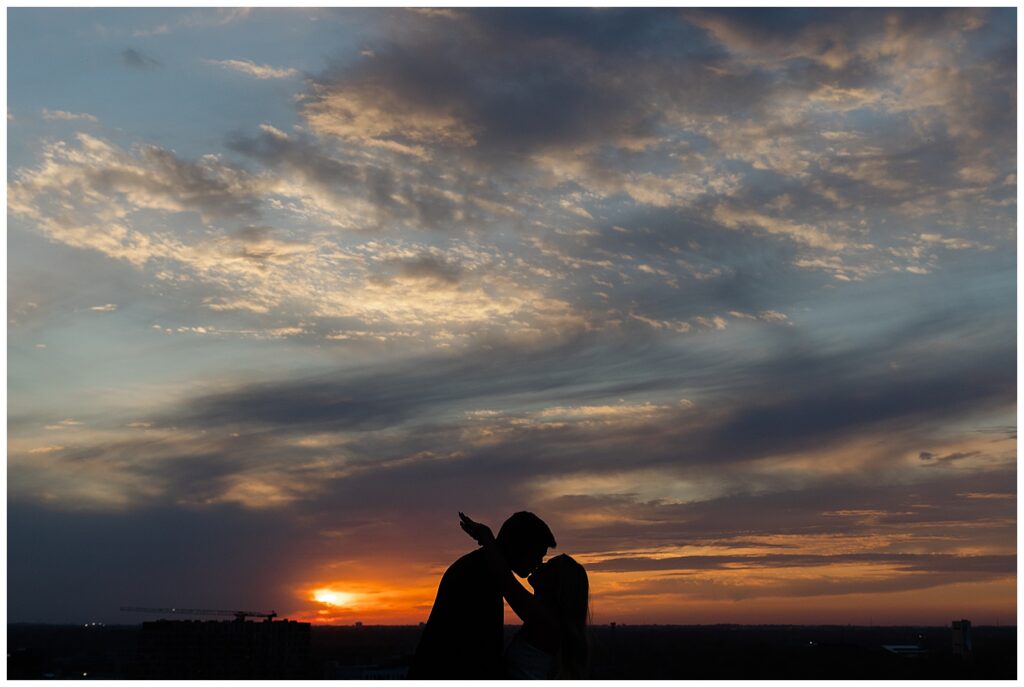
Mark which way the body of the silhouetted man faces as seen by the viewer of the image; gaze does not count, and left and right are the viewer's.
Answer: facing to the right of the viewer

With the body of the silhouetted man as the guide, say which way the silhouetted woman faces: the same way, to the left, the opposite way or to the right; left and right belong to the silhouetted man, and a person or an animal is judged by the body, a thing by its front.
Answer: the opposite way

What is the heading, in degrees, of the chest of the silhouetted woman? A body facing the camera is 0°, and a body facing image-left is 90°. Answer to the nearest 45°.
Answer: approximately 90°
